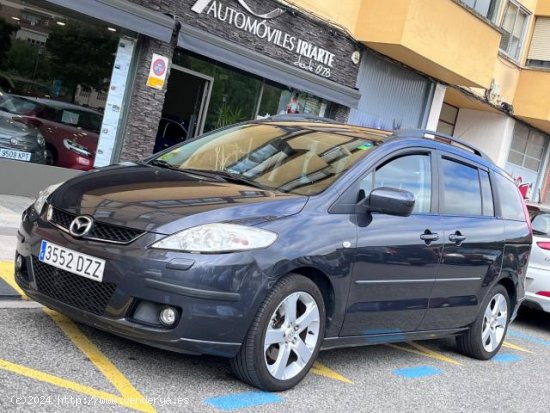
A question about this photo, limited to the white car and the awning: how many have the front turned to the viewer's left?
0

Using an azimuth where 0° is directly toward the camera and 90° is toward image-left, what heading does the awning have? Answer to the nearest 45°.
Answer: approximately 315°

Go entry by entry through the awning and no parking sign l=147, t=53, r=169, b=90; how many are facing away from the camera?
0

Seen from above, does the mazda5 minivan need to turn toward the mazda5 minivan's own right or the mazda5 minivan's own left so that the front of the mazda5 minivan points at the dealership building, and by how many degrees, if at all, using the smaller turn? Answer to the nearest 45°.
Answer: approximately 135° to the mazda5 minivan's own right

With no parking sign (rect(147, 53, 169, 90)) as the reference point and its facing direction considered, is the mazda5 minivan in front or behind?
in front

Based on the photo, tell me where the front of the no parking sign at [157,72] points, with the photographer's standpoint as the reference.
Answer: facing the viewer and to the right of the viewer

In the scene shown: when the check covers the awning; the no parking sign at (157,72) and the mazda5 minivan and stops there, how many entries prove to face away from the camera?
0

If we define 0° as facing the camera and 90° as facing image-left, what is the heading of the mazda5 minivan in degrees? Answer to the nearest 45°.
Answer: approximately 45°
